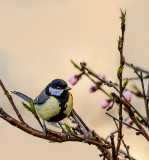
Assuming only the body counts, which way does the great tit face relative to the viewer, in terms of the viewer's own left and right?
facing the viewer and to the right of the viewer
